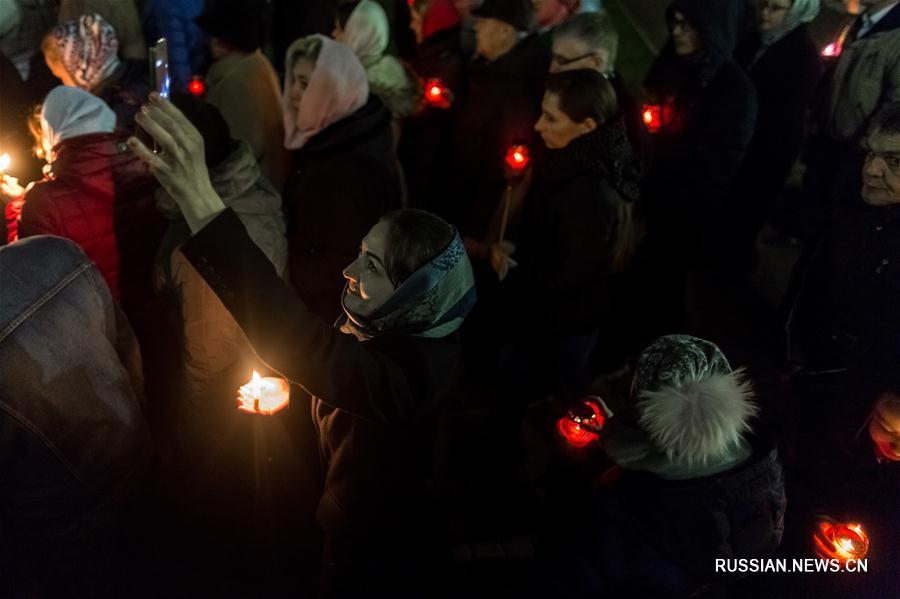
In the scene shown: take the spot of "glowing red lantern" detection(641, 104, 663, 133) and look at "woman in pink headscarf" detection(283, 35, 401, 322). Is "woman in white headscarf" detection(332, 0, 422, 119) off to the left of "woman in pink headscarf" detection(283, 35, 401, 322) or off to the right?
right

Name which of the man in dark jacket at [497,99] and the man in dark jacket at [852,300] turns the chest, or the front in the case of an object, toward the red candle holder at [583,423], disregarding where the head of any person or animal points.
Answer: the man in dark jacket at [852,300]

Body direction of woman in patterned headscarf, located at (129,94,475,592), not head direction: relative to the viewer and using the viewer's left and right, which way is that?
facing to the left of the viewer

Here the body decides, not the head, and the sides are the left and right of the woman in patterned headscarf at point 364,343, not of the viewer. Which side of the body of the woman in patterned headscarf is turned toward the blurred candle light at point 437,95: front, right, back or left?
right

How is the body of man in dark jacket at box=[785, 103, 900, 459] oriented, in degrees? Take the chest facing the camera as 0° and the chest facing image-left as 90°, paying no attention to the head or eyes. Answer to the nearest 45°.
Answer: approximately 45°

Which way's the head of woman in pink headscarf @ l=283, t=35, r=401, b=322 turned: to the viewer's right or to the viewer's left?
to the viewer's left

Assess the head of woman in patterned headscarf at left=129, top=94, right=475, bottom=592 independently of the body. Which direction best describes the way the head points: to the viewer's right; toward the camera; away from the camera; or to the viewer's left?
to the viewer's left

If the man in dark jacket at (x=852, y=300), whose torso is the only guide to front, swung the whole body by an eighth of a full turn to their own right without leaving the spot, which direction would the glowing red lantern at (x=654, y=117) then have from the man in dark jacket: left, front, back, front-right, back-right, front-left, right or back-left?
front-right
